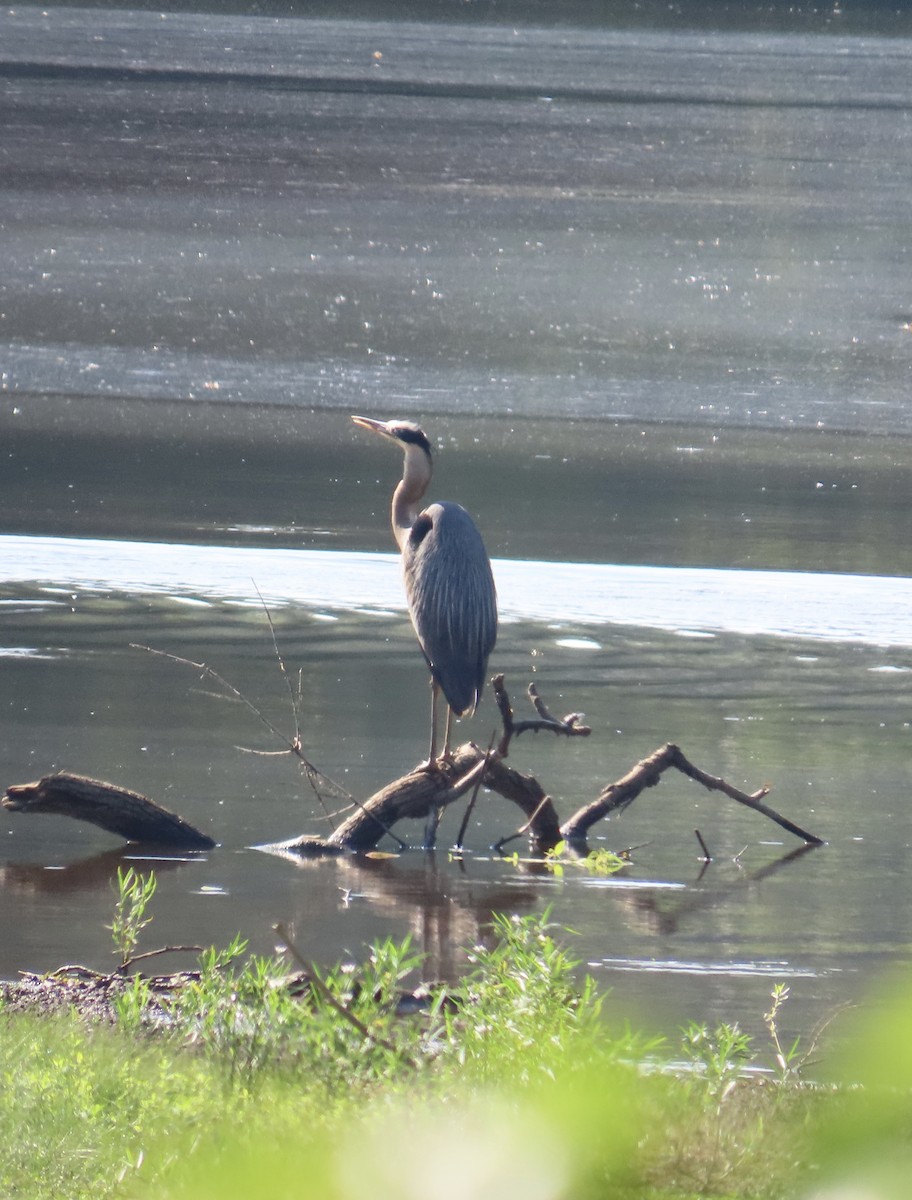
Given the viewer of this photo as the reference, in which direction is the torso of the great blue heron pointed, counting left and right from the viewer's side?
facing to the left of the viewer

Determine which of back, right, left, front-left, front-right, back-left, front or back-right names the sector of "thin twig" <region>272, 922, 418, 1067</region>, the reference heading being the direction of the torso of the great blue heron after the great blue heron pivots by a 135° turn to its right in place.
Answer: back-right

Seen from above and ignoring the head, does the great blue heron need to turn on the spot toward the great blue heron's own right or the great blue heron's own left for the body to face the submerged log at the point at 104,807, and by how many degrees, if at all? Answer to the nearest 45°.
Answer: approximately 45° to the great blue heron's own left
